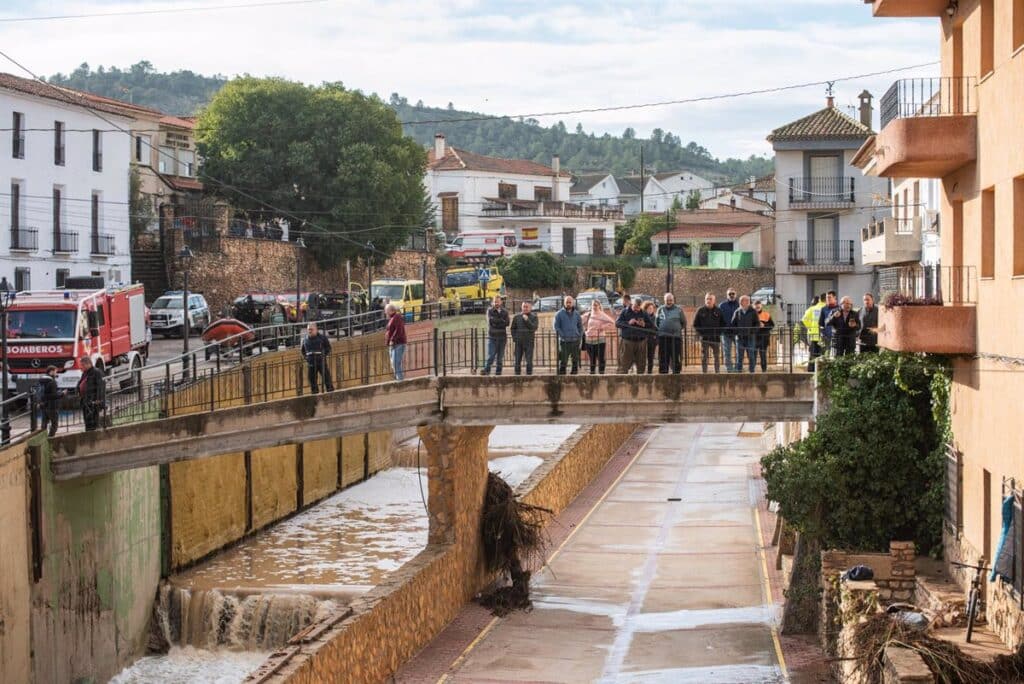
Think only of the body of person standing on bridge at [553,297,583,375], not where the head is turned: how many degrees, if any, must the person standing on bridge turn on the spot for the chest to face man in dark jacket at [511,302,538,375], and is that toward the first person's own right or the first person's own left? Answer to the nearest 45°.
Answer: approximately 90° to the first person's own right

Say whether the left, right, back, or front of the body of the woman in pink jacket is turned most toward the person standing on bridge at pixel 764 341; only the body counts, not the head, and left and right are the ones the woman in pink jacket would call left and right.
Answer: left

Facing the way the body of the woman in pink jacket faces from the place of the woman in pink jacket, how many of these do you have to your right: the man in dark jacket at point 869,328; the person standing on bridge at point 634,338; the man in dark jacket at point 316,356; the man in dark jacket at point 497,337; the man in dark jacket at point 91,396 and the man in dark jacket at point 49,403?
4

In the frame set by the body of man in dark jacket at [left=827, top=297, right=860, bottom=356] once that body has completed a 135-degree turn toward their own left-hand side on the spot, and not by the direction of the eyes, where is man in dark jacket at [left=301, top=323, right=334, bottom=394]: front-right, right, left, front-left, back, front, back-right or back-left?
back-left

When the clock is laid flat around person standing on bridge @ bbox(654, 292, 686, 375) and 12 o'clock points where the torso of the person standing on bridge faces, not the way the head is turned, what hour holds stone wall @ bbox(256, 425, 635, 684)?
The stone wall is roughly at 2 o'clock from the person standing on bridge.

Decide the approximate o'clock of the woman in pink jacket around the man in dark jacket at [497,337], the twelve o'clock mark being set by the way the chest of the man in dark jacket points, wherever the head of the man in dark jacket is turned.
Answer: The woman in pink jacket is roughly at 9 o'clock from the man in dark jacket.

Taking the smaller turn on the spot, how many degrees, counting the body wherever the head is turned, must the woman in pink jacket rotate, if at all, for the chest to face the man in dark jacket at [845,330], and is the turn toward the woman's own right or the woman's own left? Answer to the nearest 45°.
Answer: approximately 45° to the woman's own left

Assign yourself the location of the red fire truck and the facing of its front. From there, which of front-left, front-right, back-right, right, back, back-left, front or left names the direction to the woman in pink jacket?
left

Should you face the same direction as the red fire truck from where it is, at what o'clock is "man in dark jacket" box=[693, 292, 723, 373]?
The man in dark jacket is roughly at 9 o'clock from the red fire truck.
